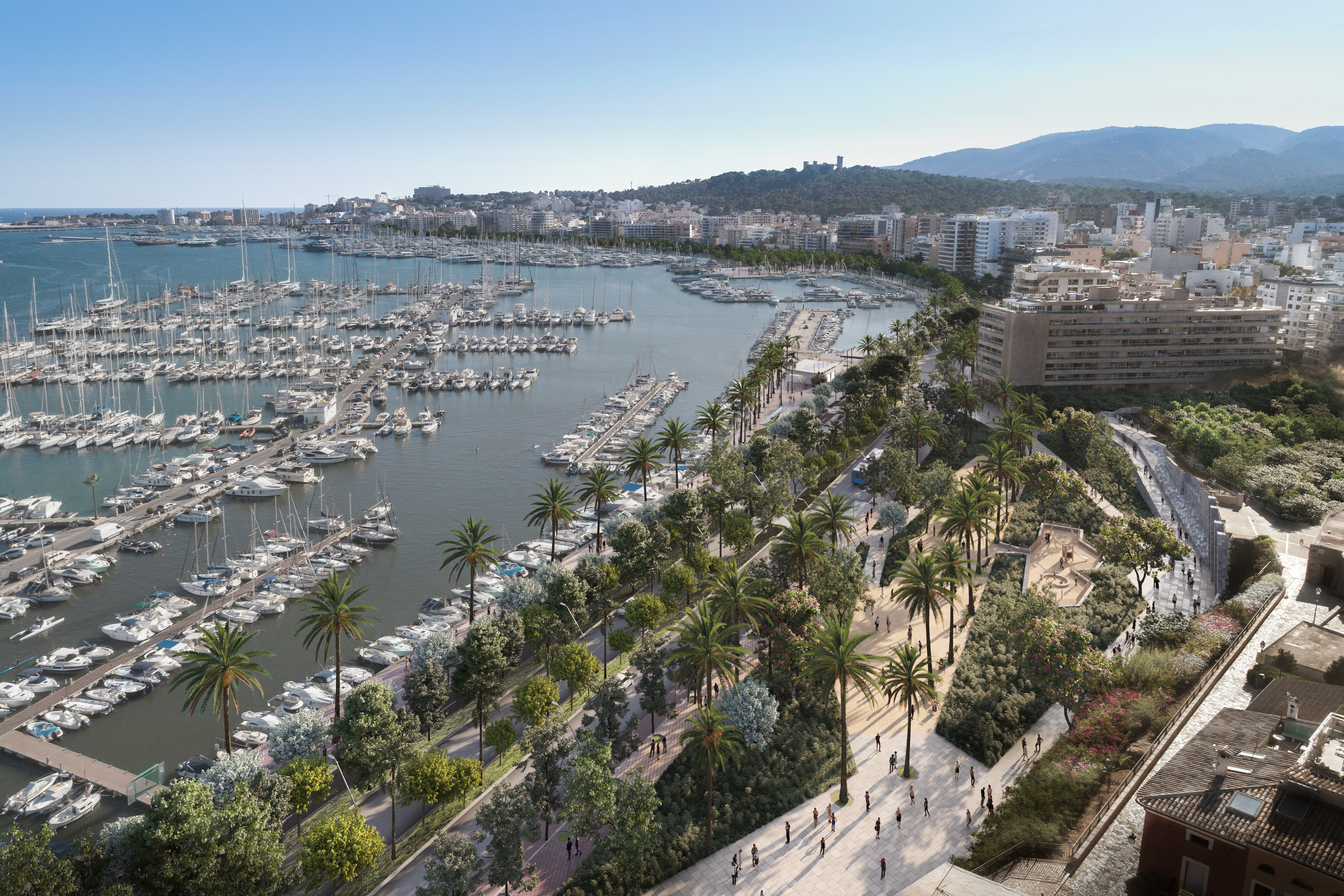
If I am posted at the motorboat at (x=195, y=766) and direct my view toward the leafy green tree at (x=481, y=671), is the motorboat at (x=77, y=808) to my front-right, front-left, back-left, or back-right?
back-right
